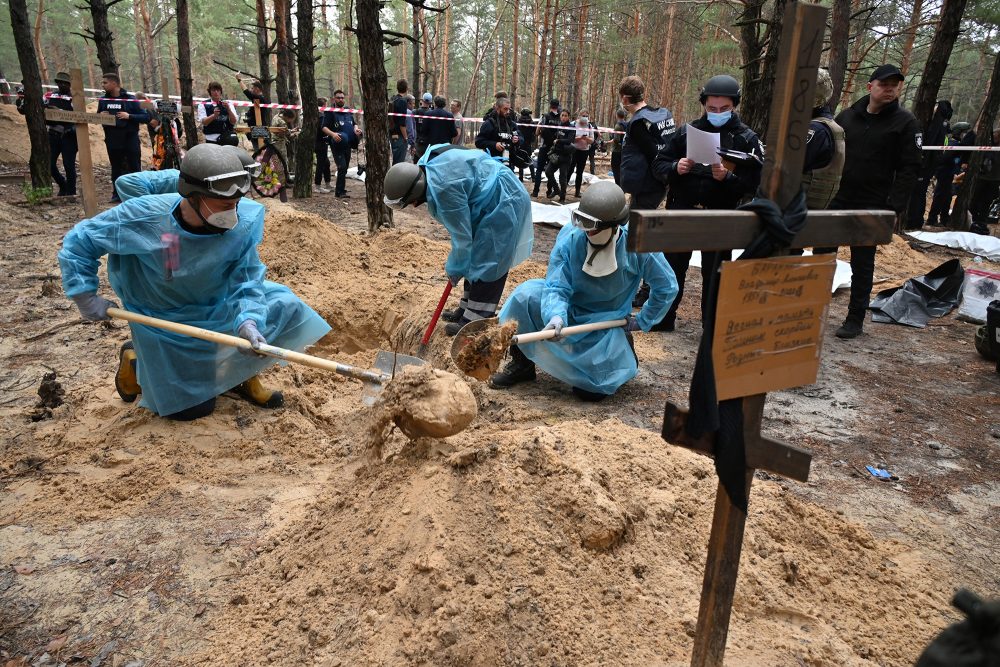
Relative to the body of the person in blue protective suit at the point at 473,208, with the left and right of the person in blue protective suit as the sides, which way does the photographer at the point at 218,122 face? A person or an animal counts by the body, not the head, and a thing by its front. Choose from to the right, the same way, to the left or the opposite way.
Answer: to the left

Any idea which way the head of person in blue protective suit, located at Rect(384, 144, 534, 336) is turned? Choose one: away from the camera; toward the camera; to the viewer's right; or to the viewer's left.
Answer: to the viewer's left

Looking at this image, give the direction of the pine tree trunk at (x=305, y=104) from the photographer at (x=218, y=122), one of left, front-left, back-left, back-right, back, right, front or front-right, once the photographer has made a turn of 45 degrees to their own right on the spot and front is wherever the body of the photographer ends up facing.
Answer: back-left

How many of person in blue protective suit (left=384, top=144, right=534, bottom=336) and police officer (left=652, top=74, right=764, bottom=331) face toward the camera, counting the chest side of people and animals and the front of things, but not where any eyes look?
1

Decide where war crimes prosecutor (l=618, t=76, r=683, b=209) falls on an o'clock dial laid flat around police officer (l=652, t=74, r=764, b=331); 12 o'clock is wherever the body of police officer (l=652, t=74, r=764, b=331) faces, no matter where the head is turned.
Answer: war crimes prosecutor (l=618, t=76, r=683, b=209) is roughly at 5 o'clock from police officer (l=652, t=74, r=764, b=331).

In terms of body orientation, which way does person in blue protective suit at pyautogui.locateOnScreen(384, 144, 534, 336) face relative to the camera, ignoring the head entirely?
to the viewer's left

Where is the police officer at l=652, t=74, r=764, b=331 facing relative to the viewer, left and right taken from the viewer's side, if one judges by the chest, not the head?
facing the viewer

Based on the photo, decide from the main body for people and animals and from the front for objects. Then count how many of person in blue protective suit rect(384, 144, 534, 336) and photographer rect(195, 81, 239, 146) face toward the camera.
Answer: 1

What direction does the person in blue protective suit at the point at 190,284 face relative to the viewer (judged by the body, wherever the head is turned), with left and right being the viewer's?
facing the viewer and to the right of the viewer

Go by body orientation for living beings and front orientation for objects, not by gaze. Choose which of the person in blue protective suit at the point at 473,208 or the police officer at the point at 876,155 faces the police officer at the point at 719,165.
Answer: the police officer at the point at 876,155

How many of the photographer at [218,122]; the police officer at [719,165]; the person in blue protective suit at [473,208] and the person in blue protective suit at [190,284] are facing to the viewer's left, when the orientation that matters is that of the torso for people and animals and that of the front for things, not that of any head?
1

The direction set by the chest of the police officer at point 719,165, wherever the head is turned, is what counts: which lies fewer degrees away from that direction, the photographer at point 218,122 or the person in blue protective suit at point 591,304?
the person in blue protective suit

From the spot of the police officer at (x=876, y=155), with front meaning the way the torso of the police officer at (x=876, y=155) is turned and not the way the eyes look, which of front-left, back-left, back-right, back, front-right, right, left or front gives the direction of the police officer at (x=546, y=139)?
right

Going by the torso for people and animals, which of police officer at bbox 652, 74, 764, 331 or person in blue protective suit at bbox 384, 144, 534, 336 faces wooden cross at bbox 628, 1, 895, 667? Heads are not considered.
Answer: the police officer

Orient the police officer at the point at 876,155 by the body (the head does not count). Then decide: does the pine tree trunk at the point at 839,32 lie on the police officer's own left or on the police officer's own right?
on the police officer's own right
